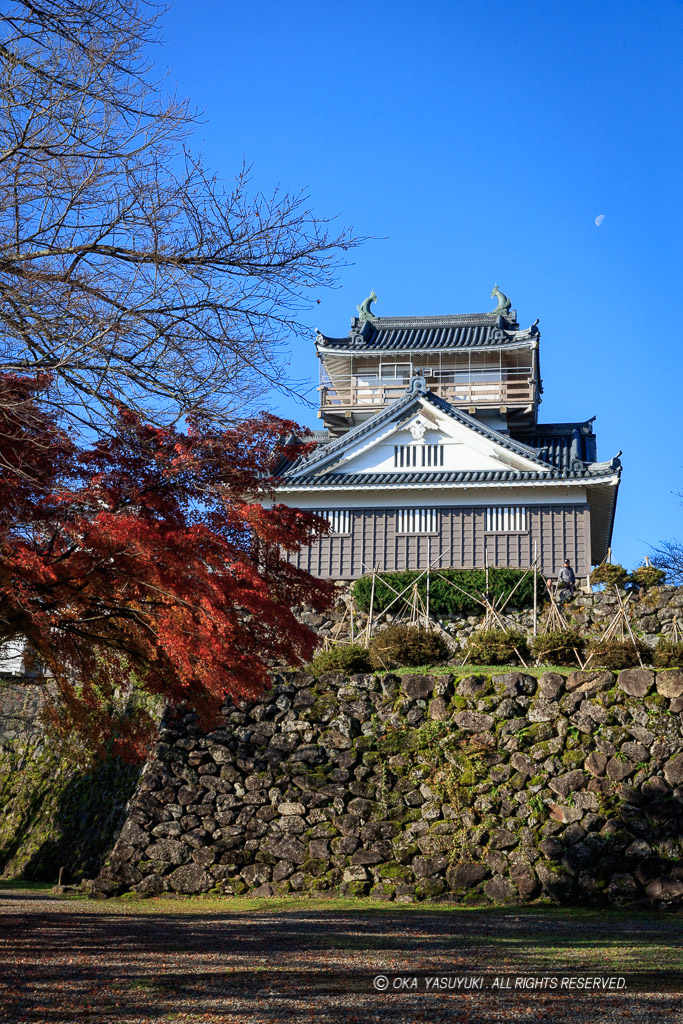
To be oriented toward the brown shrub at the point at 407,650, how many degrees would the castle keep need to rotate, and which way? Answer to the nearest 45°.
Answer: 0° — it already faces it

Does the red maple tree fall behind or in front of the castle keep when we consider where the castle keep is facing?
in front

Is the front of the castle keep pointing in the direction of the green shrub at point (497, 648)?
yes

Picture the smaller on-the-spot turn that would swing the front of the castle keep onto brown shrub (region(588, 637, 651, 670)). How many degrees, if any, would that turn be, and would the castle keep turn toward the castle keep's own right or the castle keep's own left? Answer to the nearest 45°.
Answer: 0° — it already faces it

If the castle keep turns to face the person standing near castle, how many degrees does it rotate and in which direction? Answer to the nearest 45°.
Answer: approximately 45° to its left

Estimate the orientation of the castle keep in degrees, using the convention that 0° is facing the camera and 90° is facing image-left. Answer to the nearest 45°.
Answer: approximately 0°

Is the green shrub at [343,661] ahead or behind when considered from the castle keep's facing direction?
ahead

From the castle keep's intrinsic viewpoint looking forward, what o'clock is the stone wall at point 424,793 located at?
The stone wall is roughly at 12 o'clock from the castle keep.
